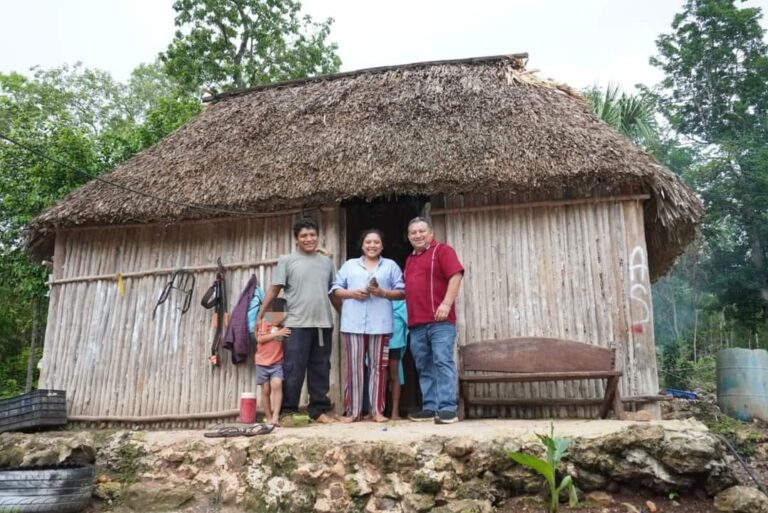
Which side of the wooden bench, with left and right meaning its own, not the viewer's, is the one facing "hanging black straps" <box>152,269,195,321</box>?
right

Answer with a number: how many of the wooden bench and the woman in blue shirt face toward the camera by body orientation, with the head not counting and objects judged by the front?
2

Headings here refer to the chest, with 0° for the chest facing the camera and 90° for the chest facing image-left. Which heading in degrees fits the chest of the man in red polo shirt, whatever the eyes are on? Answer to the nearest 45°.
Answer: approximately 45°

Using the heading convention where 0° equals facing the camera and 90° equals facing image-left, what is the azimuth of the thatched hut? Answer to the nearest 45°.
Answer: approximately 0°

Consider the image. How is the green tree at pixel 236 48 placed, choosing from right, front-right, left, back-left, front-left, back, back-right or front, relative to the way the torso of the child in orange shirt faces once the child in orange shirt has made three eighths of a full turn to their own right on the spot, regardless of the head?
right

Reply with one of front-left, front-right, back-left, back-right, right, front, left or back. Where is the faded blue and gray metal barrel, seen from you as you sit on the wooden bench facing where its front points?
back-left
